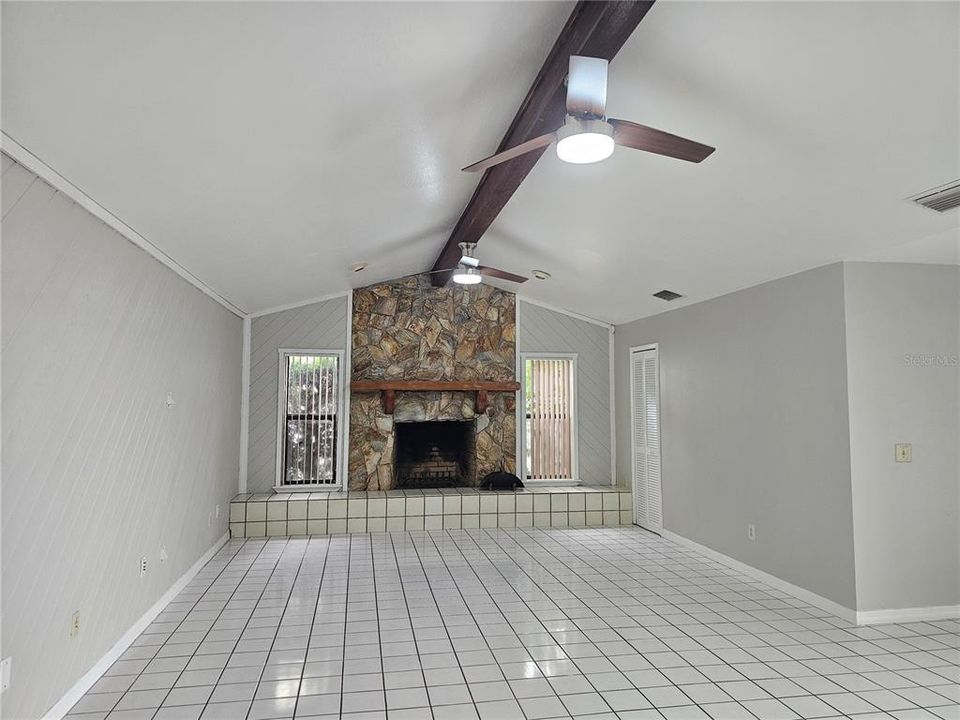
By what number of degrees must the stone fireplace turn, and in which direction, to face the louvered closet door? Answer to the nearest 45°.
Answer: approximately 90° to its left

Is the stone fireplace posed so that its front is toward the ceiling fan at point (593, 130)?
yes

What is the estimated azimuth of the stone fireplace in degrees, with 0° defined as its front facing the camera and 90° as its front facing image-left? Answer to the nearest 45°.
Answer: approximately 0°

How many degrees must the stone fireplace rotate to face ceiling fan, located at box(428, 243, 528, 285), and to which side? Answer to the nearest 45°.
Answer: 0° — it already faces it

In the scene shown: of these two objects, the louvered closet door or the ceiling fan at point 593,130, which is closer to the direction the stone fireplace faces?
the ceiling fan

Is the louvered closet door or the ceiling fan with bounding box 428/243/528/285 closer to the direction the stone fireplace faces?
the ceiling fan

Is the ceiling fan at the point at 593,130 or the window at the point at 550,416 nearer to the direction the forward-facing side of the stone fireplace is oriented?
the ceiling fan

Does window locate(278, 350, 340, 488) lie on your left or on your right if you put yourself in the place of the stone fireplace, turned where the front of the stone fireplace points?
on your right
